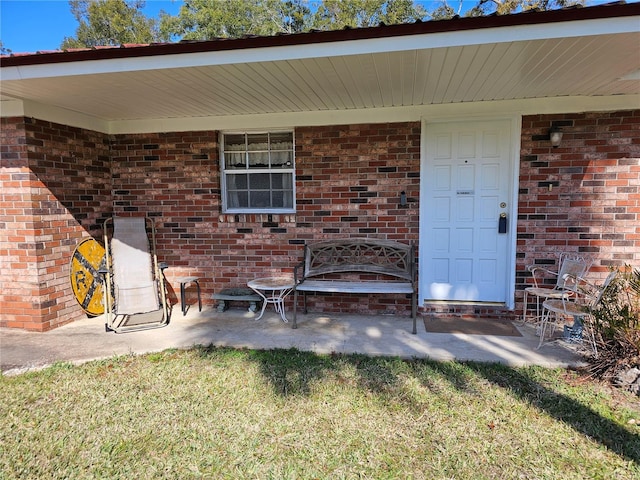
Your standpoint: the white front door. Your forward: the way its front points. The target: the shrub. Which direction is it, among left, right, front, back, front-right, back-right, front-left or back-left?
front-left

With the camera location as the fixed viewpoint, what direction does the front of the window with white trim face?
facing the viewer

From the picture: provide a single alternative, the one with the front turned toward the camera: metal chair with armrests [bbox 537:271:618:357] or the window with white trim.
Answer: the window with white trim

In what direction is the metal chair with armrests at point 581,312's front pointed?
to the viewer's left

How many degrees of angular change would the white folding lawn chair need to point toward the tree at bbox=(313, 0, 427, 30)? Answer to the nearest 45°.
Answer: approximately 135° to its left

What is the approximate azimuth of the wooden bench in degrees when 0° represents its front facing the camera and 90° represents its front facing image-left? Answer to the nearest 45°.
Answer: approximately 0°

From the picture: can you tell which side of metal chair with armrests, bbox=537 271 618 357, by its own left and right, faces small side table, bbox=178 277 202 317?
front

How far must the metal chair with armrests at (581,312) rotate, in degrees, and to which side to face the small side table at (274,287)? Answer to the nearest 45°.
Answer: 0° — it already faces it

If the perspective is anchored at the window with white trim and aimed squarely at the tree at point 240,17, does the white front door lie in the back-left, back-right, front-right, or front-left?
back-right

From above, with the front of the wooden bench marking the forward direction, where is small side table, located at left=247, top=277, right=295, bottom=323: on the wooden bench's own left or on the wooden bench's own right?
on the wooden bench's own right

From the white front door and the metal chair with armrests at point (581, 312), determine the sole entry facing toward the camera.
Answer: the white front door

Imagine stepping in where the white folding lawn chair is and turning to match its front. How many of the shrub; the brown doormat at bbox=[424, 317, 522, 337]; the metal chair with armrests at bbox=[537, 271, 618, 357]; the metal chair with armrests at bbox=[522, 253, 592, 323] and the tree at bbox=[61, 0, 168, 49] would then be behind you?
1

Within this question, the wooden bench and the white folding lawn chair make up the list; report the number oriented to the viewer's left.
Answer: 0

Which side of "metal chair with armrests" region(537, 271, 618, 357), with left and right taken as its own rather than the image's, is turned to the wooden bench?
front

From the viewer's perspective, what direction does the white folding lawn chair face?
toward the camera
